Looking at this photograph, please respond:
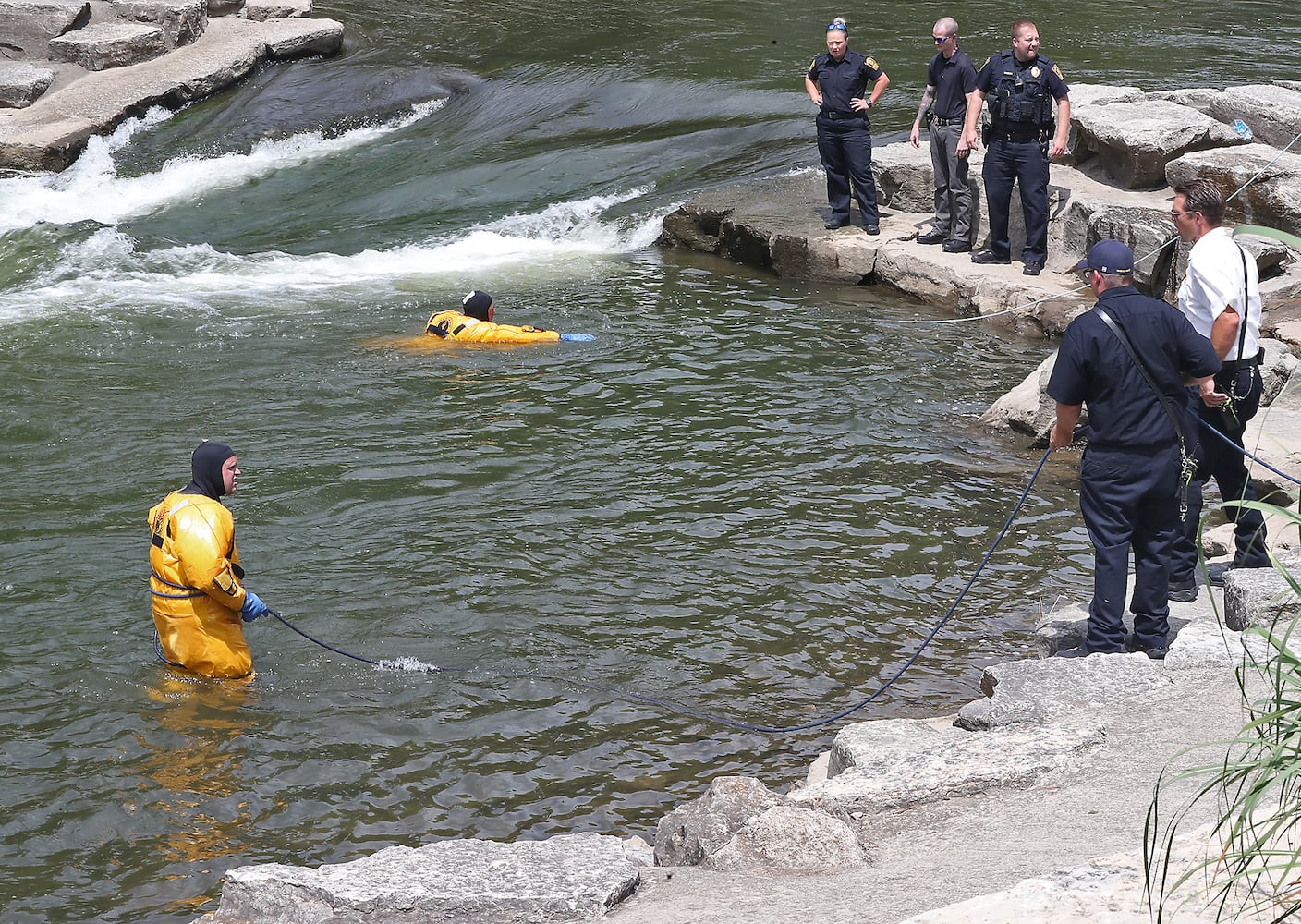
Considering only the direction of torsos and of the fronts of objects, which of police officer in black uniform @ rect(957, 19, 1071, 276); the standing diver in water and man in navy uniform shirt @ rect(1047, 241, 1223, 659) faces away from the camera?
the man in navy uniform shirt

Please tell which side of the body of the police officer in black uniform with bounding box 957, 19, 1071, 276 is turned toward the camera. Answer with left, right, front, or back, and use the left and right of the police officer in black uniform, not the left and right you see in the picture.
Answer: front

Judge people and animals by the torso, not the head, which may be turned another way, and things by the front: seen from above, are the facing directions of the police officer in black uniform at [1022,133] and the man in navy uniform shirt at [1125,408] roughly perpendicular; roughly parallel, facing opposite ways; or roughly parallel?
roughly parallel, facing opposite ways

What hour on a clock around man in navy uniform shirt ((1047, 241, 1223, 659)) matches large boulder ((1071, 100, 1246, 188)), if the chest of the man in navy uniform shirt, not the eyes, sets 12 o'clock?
The large boulder is roughly at 12 o'clock from the man in navy uniform shirt.

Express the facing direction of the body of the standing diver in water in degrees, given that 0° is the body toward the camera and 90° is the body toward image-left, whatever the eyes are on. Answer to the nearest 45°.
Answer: approximately 270°

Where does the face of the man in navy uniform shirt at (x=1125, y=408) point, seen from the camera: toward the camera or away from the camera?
away from the camera

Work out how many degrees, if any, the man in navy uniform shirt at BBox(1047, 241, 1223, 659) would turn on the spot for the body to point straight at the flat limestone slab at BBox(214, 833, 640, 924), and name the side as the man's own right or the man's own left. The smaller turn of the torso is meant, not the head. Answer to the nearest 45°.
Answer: approximately 135° to the man's own left

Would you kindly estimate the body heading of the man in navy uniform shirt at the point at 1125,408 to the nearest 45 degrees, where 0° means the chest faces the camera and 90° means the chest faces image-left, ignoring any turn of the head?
approximately 180°

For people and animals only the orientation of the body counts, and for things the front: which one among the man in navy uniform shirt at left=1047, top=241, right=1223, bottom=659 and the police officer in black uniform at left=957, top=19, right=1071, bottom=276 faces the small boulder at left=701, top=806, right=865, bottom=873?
the police officer in black uniform

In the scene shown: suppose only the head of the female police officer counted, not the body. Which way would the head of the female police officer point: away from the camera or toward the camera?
toward the camera

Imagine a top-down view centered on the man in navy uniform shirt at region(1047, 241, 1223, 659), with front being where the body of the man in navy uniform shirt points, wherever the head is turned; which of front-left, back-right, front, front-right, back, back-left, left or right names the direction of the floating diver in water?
front-left

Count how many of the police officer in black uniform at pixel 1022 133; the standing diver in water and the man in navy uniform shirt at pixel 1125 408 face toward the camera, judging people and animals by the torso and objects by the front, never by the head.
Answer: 1

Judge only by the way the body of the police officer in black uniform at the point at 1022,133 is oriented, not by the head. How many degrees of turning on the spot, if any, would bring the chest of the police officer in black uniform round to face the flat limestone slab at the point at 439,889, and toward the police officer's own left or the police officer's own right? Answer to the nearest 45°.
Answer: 0° — they already face it

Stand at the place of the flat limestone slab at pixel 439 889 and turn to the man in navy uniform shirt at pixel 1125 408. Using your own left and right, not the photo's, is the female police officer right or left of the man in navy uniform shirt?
left
